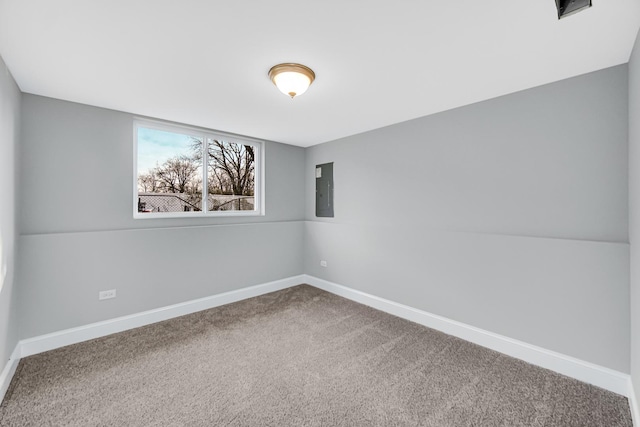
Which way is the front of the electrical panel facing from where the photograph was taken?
facing the viewer and to the left of the viewer

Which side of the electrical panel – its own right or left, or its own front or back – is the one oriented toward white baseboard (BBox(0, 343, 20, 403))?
front

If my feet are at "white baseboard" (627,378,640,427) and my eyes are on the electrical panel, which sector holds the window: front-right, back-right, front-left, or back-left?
front-left

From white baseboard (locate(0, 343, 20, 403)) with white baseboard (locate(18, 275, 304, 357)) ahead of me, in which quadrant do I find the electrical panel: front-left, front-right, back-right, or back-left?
front-right

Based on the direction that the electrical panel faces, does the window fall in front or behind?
in front

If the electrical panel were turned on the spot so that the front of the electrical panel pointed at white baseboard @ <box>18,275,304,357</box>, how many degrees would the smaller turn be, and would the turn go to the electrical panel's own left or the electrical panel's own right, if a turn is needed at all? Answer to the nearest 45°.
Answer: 0° — it already faces it

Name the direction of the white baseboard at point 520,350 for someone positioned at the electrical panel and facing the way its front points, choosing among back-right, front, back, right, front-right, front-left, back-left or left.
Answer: left

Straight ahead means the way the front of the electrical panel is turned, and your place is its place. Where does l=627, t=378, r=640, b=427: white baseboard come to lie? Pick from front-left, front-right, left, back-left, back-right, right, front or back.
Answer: left
